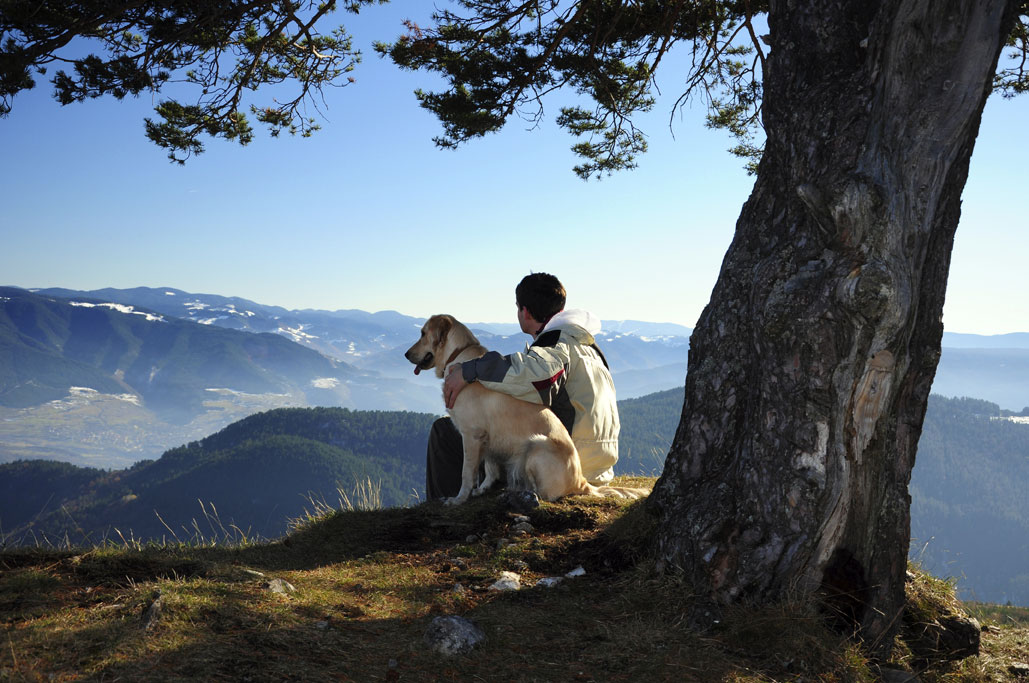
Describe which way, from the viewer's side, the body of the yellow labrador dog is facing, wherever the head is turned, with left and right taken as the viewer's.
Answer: facing to the left of the viewer

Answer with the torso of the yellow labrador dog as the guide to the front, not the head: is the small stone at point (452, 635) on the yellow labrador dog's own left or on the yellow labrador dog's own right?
on the yellow labrador dog's own left

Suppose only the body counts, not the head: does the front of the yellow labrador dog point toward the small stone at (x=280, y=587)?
no

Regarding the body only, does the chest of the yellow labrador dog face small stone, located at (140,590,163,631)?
no

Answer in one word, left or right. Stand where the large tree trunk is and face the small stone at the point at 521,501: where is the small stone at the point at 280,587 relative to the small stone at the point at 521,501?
left

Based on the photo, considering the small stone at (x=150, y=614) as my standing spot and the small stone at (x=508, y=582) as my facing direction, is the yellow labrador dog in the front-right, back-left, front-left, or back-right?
front-left

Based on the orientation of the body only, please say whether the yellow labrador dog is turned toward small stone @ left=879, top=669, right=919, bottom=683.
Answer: no

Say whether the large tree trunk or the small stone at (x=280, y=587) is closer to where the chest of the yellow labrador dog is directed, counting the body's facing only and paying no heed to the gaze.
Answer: the small stone
